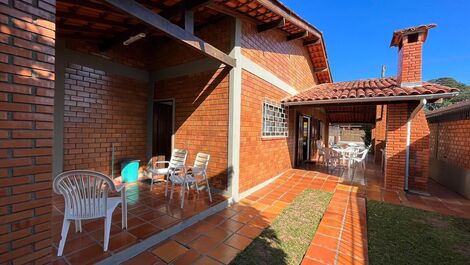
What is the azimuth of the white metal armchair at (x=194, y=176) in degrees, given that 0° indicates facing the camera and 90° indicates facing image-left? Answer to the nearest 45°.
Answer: approximately 45°

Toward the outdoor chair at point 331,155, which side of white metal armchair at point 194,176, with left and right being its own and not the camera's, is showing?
back

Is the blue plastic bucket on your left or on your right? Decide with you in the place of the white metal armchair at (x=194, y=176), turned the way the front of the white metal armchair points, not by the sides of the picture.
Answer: on your right

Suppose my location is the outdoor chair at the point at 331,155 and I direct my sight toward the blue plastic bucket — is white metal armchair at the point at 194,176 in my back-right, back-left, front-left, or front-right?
front-left

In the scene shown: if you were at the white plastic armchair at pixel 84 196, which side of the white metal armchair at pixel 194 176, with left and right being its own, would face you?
front

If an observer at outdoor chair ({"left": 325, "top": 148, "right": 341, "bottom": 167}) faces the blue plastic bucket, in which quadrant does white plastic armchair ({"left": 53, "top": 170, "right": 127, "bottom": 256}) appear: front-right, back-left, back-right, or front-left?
front-left
